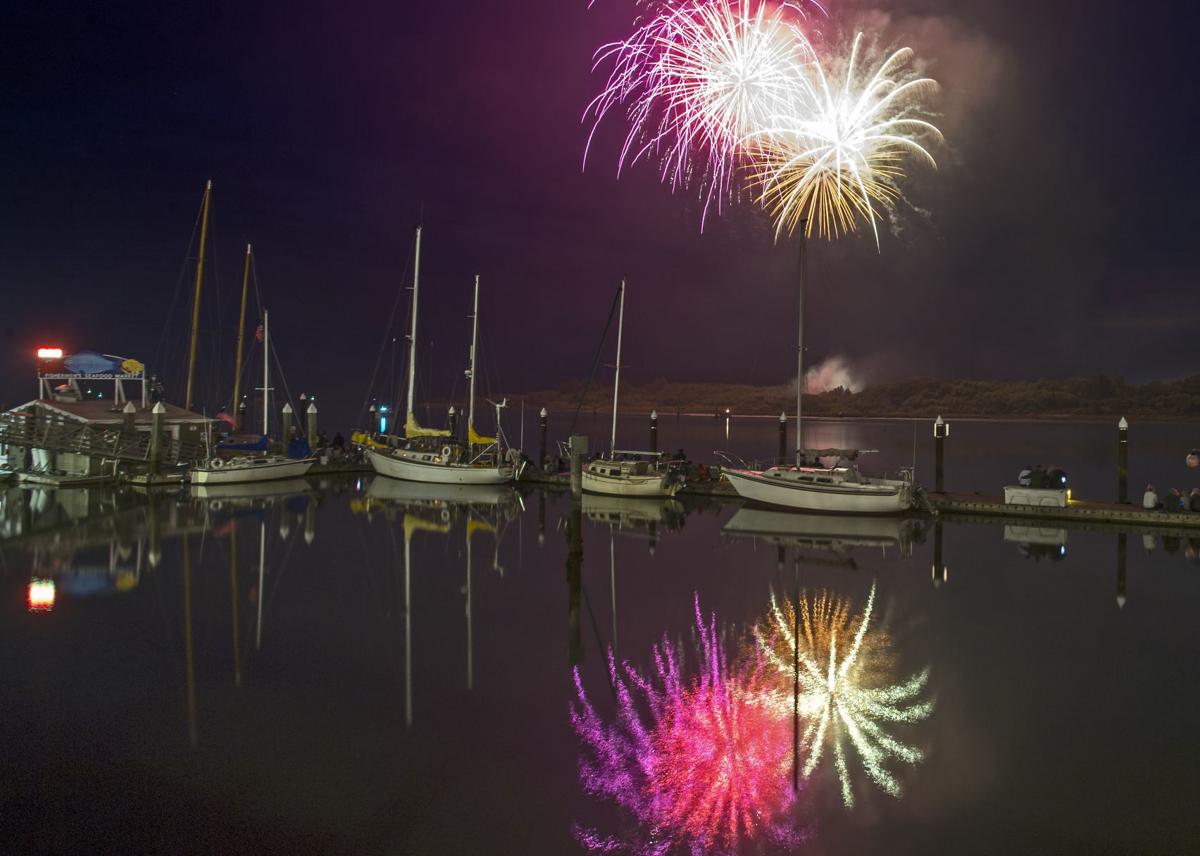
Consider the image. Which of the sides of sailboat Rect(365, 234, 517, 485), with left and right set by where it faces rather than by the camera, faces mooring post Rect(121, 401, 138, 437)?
front

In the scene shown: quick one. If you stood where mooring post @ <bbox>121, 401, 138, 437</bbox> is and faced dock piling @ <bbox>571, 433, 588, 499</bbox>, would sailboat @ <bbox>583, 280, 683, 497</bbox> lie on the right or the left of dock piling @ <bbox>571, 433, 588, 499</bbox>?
left

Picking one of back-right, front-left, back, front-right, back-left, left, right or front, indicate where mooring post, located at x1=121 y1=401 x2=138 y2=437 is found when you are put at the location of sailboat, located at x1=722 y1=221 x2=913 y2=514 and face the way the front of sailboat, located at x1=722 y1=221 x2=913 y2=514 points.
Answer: front

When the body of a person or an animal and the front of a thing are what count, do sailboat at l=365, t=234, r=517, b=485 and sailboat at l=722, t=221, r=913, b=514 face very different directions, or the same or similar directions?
same or similar directions

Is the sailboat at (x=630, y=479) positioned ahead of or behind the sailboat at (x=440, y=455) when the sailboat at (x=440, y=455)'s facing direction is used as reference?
behind

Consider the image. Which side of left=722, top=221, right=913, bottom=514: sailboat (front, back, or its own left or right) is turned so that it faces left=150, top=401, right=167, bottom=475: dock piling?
front

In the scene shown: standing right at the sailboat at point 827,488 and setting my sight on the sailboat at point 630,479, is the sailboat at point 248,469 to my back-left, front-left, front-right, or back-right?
front-left

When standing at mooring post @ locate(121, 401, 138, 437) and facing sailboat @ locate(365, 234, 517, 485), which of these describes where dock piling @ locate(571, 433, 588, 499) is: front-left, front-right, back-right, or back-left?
front-right

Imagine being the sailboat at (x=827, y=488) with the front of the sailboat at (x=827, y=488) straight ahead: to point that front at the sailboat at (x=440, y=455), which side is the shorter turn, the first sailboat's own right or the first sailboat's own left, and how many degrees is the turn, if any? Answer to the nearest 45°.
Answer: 0° — it already faces it

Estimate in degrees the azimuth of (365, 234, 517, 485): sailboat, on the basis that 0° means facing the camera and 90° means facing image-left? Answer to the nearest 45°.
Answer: approximately 90°

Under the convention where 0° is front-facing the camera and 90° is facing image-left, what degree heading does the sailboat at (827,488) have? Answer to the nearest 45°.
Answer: approximately 90°

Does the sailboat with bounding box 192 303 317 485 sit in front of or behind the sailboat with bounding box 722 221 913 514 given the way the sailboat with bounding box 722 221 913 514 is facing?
in front

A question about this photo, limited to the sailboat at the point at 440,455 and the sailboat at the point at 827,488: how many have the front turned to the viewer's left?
2

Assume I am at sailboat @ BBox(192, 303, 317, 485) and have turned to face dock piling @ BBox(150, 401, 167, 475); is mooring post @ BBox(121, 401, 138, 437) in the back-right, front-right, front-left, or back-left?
front-right

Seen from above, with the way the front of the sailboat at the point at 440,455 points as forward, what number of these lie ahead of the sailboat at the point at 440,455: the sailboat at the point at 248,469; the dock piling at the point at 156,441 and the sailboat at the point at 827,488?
2

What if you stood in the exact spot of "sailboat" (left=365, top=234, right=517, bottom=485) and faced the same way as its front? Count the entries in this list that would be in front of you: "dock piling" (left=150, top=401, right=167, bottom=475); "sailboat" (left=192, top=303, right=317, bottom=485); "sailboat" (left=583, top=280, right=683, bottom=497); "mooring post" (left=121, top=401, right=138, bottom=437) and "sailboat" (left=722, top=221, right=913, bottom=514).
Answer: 3
